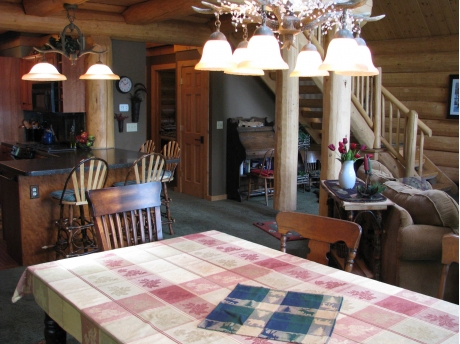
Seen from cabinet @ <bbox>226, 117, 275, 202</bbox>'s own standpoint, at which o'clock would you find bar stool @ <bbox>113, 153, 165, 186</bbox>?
The bar stool is roughly at 2 o'clock from the cabinet.

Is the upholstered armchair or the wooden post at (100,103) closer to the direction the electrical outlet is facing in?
the upholstered armchair

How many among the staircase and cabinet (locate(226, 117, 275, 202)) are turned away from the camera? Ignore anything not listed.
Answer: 0

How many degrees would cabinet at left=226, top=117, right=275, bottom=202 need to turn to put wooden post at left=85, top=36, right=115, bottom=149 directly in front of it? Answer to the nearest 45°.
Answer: approximately 90° to its right

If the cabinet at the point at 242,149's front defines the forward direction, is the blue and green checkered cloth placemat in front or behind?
in front

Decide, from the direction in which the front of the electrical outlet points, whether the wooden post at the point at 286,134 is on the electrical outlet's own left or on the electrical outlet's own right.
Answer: on the electrical outlet's own left

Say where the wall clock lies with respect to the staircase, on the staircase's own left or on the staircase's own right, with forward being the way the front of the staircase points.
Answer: on the staircase's own right

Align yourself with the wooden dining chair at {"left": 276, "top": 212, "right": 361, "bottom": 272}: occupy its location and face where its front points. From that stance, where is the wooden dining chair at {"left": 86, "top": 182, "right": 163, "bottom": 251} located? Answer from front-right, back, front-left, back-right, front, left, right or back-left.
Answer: front-right

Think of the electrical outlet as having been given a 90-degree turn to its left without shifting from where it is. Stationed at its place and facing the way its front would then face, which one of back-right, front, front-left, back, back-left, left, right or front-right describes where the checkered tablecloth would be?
right

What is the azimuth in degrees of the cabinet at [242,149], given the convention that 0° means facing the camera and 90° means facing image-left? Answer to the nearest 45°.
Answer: approximately 315°

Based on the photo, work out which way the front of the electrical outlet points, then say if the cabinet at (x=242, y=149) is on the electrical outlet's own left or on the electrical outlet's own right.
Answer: on the electrical outlet's own left

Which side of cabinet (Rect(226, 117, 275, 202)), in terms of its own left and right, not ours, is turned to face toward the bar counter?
right
